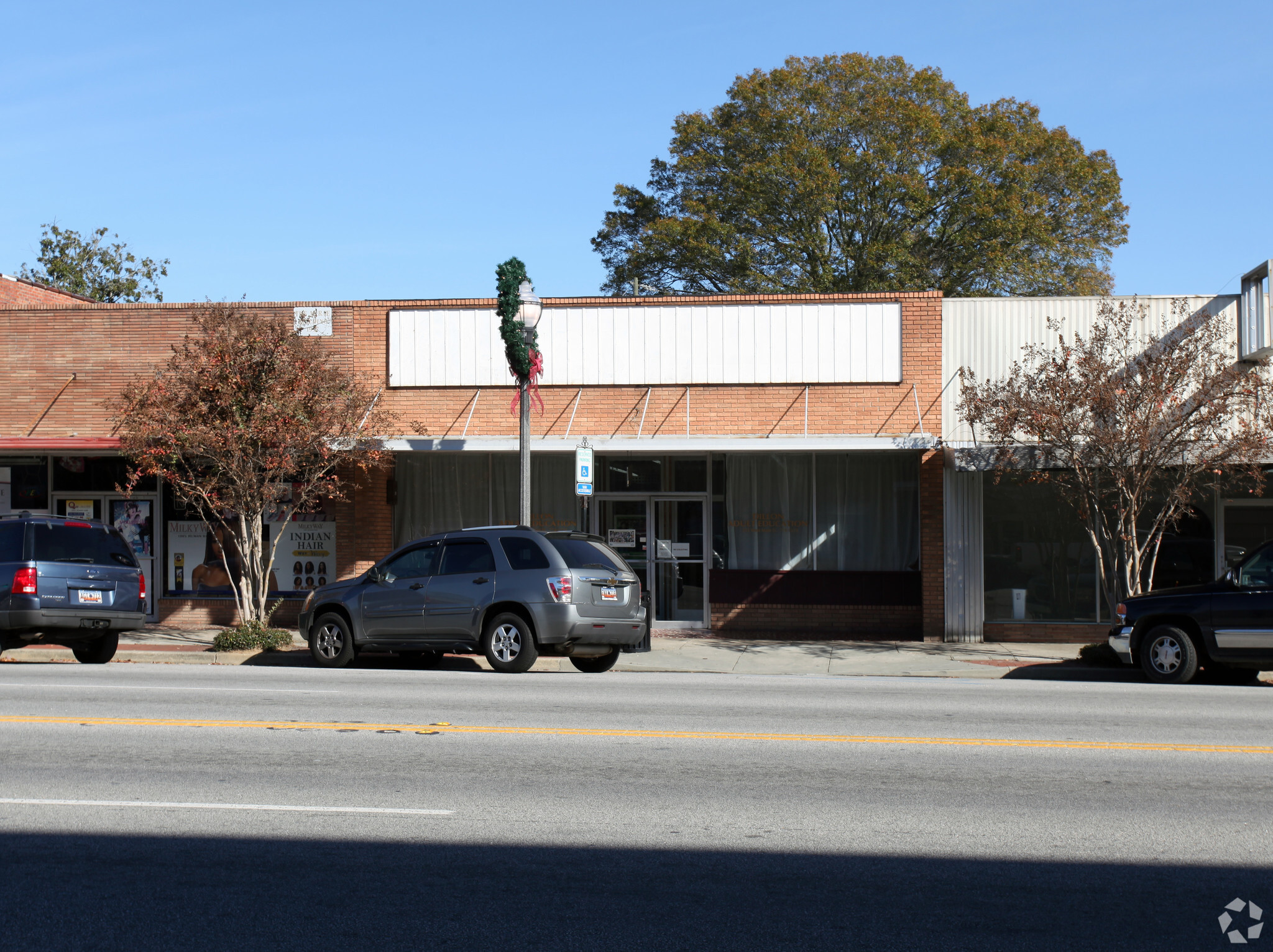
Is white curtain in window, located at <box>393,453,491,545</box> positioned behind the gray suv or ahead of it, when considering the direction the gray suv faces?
ahead

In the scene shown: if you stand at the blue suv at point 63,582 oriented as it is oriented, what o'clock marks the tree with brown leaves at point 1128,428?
The tree with brown leaves is roughly at 5 o'clock from the blue suv.

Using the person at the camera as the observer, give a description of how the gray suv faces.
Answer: facing away from the viewer and to the left of the viewer

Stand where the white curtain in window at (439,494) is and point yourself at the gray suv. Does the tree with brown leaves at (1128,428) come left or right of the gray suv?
left

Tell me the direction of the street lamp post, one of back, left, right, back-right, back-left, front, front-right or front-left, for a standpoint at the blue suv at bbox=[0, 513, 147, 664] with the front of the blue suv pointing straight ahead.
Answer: back-right

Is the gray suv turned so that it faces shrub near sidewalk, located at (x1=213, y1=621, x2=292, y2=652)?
yes

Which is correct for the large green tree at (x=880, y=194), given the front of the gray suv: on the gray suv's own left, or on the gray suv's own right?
on the gray suv's own right

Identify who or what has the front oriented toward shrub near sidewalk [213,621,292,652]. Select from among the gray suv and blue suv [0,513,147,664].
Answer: the gray suv

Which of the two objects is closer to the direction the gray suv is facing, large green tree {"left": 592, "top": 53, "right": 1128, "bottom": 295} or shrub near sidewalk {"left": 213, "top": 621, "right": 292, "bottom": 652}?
the shrub near sidewalk

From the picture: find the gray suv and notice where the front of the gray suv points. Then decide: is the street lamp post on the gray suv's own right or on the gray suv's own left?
on the gray suv's own right

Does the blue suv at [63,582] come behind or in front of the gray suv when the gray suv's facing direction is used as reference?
in front

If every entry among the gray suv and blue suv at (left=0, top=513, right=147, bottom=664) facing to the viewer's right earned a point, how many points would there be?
0

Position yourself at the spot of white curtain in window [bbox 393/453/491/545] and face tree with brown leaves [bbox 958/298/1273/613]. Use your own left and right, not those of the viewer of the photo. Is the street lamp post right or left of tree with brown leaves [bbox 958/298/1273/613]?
right

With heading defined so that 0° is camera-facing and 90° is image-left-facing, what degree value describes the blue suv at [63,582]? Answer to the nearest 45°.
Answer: approximately 135°

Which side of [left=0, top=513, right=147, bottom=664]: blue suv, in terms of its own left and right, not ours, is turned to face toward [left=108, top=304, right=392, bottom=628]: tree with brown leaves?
right
